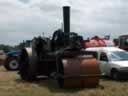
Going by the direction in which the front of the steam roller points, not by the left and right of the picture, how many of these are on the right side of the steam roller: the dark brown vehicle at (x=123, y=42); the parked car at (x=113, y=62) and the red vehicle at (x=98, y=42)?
0

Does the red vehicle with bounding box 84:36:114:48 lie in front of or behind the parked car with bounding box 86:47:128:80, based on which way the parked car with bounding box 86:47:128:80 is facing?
behind

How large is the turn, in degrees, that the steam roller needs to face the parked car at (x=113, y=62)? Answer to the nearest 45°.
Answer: approximately 90° to its left

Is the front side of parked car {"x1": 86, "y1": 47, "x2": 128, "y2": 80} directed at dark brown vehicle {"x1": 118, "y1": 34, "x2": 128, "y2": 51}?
no

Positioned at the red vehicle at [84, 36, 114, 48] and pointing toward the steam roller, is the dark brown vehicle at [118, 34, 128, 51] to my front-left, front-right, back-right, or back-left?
back-left

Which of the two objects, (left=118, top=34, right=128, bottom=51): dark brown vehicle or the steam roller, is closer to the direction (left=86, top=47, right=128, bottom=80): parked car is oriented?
the steam roller

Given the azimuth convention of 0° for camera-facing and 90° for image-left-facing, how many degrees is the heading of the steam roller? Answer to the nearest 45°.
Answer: approximately 315°
